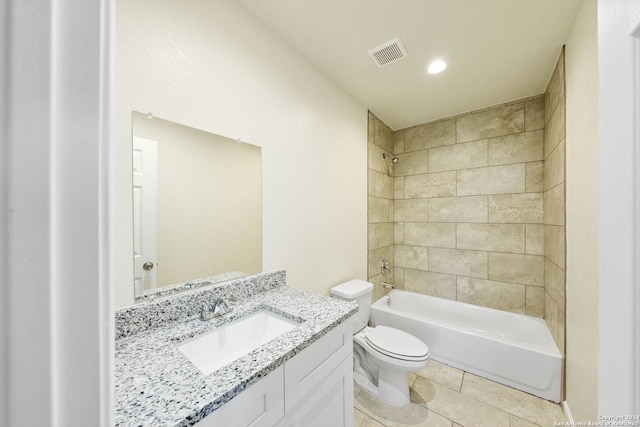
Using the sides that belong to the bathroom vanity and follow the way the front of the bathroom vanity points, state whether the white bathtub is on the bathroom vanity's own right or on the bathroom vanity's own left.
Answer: on the bathroom vanity's own left

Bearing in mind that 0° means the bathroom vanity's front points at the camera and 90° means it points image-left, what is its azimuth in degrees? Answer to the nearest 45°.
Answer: approximately 315°

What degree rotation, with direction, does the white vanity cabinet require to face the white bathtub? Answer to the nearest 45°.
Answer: approximately 90° to its left

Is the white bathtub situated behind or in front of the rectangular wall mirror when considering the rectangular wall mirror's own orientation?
in front

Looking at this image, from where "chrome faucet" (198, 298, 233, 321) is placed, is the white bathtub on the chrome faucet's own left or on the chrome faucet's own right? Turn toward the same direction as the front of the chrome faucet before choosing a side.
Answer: on the chrome faucet's own left

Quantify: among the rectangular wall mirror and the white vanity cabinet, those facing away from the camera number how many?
0

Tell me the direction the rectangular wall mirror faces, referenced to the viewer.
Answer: facing the viewer and to the right of the viewer
